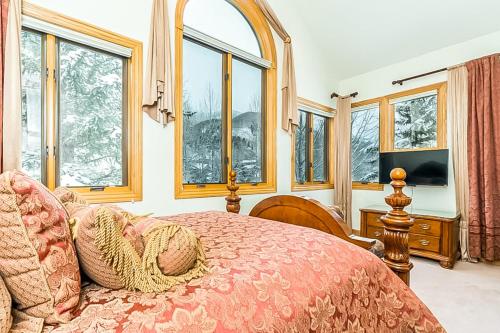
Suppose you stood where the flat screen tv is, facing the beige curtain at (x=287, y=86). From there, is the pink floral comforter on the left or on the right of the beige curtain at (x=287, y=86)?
left

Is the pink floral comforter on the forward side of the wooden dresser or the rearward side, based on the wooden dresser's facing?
on the forward side

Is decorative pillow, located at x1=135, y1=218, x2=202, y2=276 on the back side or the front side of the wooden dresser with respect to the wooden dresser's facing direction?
on the front side

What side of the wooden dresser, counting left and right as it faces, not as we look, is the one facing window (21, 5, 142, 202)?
front

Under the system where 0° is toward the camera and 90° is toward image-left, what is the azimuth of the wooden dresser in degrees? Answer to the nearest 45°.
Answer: approximately 45°

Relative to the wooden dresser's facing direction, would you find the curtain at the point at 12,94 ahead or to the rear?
ahead

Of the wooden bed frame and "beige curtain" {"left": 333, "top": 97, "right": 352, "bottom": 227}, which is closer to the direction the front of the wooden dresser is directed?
the wooden bed frame
